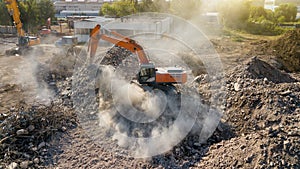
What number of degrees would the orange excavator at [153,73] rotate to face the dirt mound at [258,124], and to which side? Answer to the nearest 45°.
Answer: approximately 135° to its left

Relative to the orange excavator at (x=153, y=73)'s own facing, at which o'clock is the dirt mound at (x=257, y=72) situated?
The dirt mound is roughly at 5 o'clock from the orange excavator.

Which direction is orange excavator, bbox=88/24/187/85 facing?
to the viewer's left

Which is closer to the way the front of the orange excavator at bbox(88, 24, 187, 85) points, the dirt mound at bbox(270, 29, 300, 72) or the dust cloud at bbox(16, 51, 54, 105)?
the dust cloud

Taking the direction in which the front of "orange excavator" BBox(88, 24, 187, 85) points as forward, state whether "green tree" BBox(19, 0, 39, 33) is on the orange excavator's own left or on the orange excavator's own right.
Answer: on the orange excavator's own right

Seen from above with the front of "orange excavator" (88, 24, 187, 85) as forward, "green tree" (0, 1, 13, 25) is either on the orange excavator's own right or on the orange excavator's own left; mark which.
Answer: on the orange excavator's own right

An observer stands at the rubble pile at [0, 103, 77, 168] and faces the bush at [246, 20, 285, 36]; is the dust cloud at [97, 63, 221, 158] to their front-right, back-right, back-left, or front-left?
front-right

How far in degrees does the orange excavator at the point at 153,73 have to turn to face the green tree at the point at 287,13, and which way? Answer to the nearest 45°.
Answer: approximately 135° to its right
